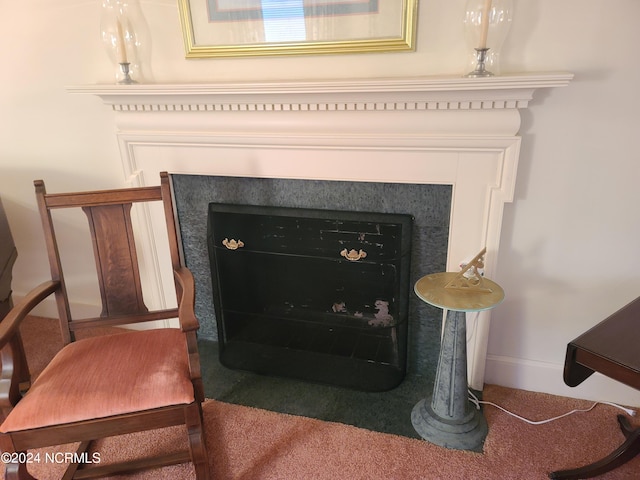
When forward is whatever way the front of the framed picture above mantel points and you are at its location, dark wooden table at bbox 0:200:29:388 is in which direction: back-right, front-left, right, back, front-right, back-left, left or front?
right

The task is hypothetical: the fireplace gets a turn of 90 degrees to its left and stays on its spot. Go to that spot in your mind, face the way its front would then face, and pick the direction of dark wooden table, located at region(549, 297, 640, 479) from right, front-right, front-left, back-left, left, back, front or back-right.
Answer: front-right

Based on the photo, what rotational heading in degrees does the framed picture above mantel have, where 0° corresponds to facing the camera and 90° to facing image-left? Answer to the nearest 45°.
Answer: approximately 0°

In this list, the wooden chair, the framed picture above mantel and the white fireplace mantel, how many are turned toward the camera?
3

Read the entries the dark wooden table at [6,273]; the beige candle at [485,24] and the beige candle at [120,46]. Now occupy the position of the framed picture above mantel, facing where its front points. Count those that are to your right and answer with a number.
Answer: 2

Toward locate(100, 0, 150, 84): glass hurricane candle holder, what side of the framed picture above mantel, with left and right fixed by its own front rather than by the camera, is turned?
right

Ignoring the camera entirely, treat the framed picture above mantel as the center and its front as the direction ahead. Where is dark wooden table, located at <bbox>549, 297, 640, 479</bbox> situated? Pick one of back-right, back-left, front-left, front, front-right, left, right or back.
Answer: front-left

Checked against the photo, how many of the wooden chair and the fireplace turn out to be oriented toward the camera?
2

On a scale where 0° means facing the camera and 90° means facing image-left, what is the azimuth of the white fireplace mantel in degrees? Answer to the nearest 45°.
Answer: approximately 0°

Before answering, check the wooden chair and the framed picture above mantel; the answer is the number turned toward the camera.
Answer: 2
